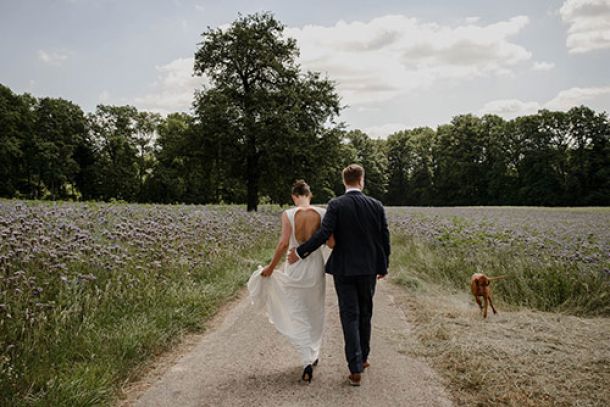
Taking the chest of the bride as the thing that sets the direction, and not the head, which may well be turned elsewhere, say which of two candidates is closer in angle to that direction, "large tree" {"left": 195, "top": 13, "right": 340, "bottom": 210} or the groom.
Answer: the large tree

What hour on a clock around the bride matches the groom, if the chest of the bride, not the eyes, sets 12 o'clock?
The groom is roughly at 4 o'clock from the bride.

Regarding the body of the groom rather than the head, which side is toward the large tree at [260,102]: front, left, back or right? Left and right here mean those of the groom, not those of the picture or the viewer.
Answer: front

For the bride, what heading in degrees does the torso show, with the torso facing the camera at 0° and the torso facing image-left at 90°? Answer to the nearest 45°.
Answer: approximately 180°

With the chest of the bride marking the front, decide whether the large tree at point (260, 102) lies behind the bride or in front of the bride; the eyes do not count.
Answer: in front

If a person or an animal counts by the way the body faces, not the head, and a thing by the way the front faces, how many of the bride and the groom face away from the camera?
2

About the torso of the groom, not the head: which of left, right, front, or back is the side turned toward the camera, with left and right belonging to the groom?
back
